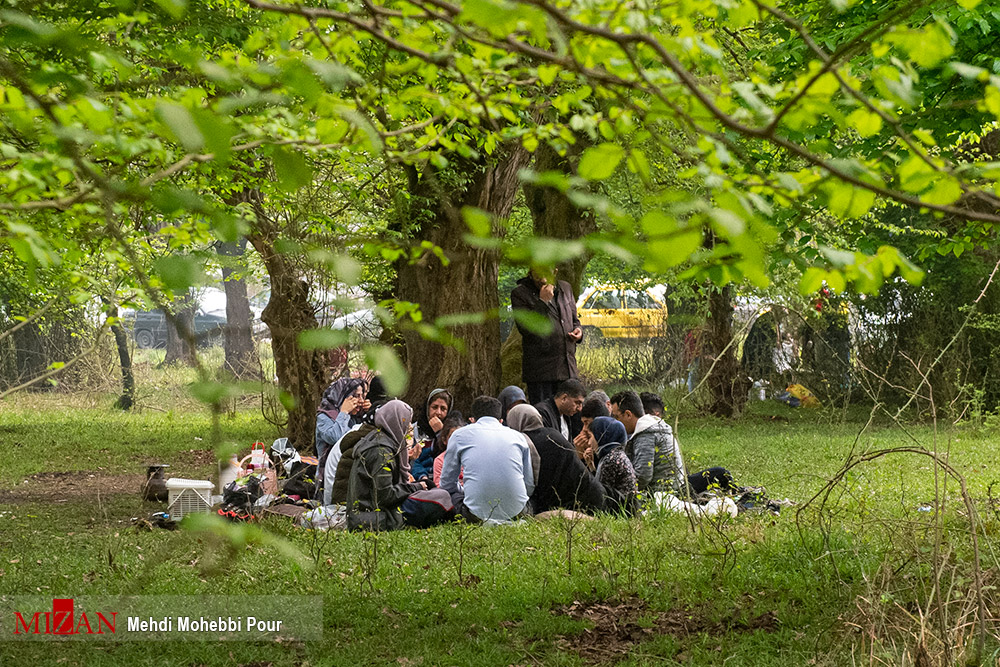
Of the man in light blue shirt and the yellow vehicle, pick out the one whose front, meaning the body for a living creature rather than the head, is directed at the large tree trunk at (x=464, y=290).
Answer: the man in light blue shirt

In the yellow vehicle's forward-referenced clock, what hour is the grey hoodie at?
The grey hoodie is roughly at 3 o'clock from the yellow vehicle.

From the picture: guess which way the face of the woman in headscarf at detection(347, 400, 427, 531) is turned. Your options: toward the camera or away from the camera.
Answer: away from the camera

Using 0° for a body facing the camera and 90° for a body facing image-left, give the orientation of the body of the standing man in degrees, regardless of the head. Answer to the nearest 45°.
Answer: approximately 315°

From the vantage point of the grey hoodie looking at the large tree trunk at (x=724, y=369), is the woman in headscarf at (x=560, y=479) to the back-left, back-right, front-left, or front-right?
back-left

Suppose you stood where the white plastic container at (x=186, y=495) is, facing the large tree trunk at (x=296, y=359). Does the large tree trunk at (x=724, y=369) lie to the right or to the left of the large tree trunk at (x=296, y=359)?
right

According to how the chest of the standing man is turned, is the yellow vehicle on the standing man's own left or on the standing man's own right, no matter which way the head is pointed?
on the standing man's own left

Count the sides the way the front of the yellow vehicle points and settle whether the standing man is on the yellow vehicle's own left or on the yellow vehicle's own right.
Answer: on the yellow vehicle's own right

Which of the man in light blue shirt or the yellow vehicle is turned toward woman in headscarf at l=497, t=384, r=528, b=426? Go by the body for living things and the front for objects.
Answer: the man in light blue shirt

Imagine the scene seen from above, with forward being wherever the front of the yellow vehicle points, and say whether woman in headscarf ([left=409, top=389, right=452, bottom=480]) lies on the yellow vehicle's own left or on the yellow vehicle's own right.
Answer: on the yellow vehicle's own right

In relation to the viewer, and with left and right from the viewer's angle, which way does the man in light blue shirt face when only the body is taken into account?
facing away from the viewer
